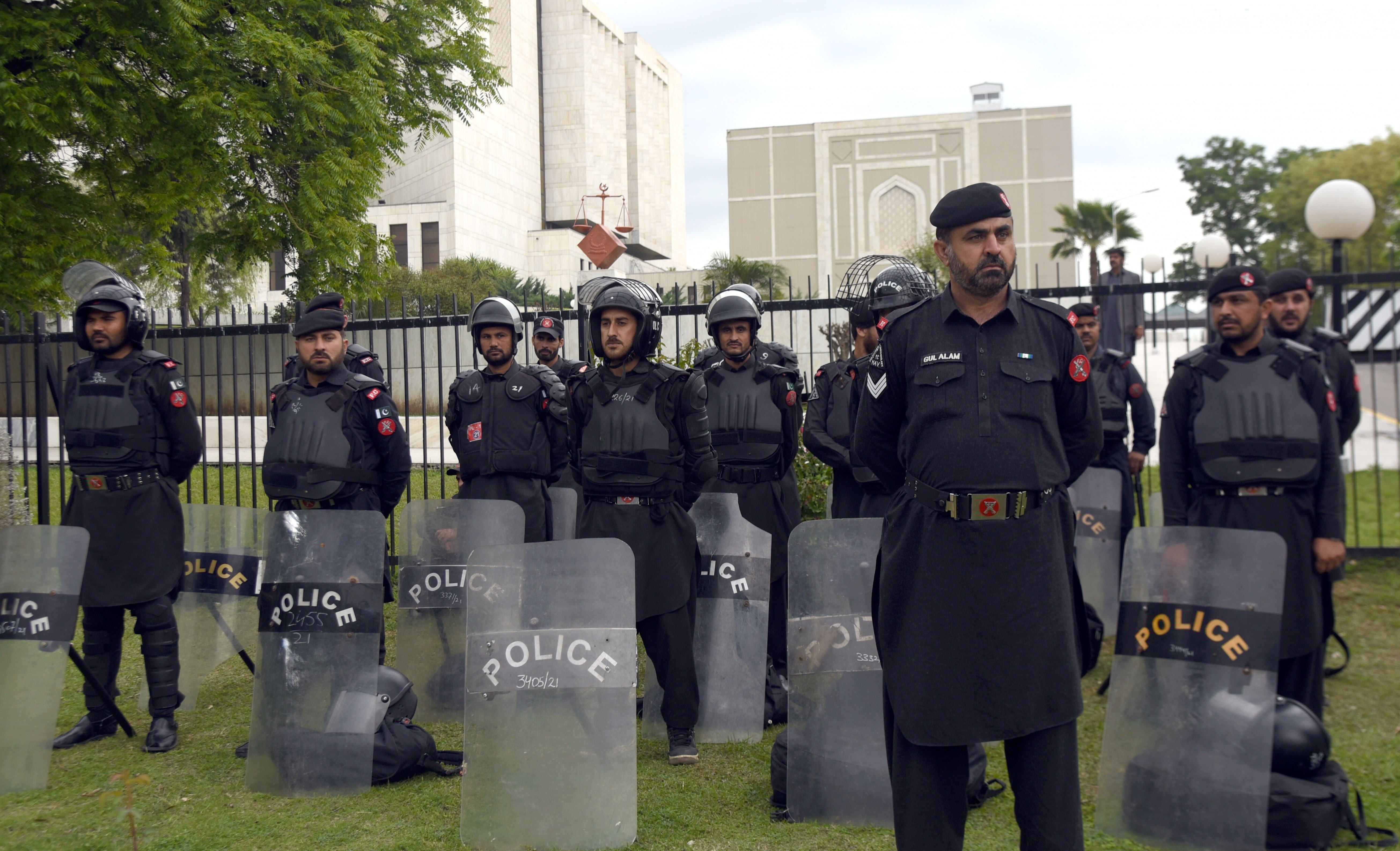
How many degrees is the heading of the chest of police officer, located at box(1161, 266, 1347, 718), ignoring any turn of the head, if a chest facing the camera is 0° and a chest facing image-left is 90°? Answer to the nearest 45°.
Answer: approximately 0°

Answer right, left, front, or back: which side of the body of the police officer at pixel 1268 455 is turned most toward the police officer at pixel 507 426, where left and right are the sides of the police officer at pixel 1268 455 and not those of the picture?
right

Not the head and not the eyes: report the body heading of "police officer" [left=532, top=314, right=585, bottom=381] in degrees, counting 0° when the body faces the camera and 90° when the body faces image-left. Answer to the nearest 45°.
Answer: approximately 45°

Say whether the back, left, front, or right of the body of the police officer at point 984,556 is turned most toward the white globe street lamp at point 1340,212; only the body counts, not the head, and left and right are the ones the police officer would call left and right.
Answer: back

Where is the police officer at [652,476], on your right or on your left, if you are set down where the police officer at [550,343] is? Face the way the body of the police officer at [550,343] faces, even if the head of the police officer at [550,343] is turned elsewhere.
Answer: on your left

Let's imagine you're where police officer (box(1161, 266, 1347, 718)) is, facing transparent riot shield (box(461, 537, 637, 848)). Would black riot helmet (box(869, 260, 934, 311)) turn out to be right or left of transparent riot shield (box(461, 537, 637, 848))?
right
